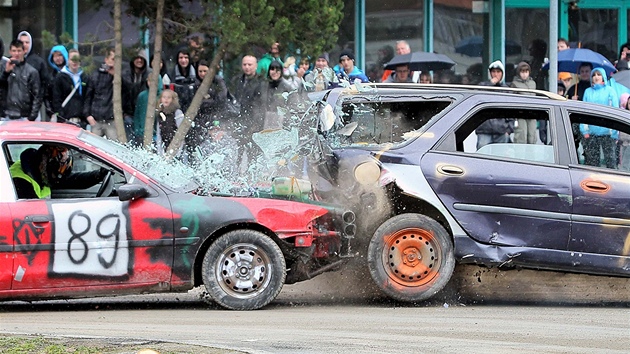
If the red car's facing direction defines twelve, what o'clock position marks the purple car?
The purple car is roughly at 12 o'clock from the red car.

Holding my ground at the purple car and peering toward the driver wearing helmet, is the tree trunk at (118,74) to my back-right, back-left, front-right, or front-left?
front-right

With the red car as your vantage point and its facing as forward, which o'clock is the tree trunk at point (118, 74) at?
The tree trunk is roughly at 9 o'clock from the red car.

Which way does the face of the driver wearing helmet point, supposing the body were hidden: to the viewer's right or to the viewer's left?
to the viewer's right

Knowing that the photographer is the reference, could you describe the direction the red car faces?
facing to the right of the viewer

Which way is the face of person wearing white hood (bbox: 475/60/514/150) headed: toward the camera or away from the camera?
toward the camera

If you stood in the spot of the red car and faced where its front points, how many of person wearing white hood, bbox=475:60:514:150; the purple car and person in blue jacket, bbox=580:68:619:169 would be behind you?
0

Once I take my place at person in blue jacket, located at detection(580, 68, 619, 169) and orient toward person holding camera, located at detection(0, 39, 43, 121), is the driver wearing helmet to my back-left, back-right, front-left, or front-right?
front-left
